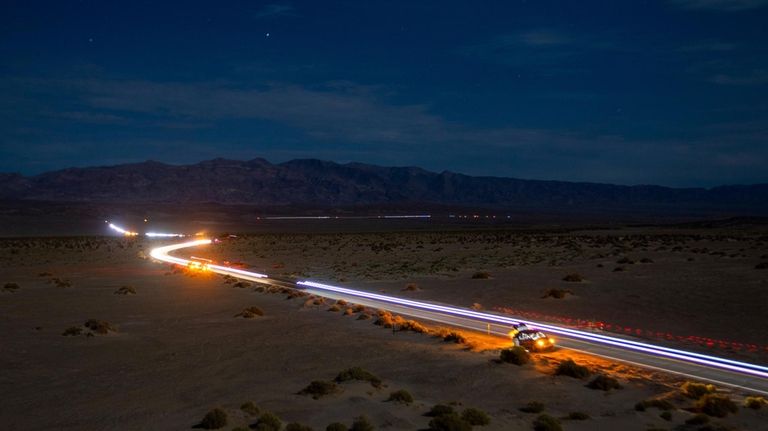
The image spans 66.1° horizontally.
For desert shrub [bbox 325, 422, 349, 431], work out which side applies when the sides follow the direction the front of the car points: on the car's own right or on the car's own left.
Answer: on the car's own right

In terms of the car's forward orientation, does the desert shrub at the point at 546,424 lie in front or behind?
in front

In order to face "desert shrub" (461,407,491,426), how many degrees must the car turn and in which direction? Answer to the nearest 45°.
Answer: approximately 45° to its right

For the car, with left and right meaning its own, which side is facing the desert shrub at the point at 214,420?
right

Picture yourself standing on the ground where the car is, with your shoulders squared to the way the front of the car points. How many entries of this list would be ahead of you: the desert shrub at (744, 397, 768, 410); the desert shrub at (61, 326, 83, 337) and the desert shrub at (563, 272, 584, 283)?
1

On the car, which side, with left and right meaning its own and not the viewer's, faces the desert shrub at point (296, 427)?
right

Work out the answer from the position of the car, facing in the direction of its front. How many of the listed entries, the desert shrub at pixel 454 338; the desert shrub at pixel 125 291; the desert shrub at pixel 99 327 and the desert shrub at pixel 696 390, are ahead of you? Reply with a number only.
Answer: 1

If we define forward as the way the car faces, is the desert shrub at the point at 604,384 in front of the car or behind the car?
in front

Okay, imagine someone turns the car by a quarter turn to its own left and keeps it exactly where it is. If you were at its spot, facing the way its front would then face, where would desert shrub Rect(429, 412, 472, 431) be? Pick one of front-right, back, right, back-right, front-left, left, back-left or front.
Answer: back-right

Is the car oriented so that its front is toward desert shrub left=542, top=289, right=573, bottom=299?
no

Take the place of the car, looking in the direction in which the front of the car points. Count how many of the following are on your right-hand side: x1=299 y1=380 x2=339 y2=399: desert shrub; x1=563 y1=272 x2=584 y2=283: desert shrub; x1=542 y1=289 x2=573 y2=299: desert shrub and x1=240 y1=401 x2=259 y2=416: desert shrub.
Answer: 2

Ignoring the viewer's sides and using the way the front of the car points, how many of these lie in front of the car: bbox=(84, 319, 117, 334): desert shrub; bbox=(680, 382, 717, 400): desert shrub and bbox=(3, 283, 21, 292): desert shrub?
1

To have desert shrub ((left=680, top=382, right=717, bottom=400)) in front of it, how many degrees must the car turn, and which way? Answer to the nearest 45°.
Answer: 0° — it already faces it

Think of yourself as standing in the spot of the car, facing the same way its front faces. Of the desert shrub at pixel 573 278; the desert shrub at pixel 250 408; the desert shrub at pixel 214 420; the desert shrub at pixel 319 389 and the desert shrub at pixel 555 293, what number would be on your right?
3

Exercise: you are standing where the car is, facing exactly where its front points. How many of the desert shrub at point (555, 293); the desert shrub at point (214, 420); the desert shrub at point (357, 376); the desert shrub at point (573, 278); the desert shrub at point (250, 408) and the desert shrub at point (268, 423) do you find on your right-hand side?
4
